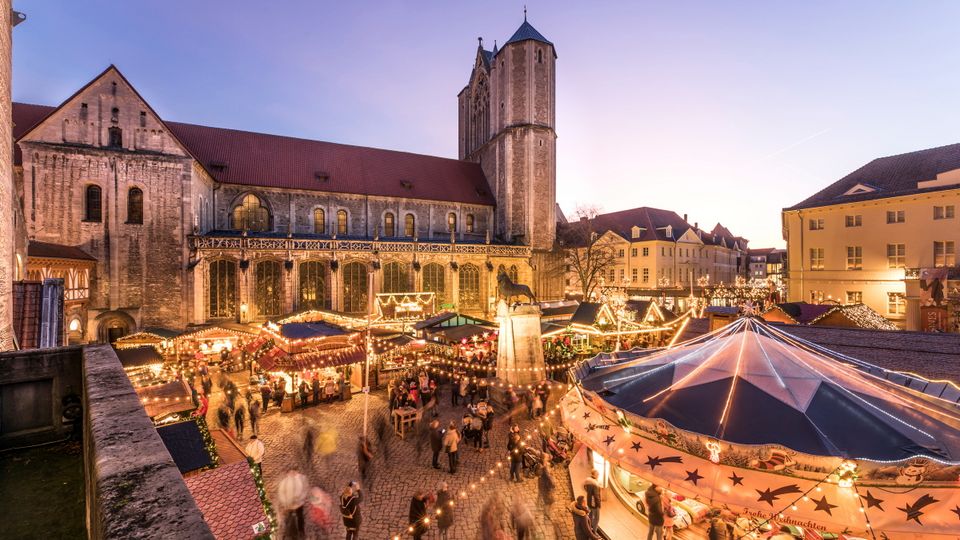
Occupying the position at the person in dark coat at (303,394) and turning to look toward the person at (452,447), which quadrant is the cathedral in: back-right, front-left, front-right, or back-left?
back-left

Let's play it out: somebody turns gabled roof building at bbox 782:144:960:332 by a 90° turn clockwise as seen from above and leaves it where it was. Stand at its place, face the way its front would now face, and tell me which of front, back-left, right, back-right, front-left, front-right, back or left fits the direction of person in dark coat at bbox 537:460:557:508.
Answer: back-left

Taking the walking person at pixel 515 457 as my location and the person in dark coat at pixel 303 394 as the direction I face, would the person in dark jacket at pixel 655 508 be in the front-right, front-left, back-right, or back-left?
back-left

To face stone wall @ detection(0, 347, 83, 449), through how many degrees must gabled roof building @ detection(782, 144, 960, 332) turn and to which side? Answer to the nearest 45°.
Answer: approximately 45° to its left

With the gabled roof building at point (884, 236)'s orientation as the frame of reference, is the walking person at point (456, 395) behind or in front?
in front

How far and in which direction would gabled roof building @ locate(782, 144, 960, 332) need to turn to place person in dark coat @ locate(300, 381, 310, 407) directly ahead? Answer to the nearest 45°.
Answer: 0° — it already faces them

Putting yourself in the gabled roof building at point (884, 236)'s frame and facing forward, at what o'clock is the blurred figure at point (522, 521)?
The blurred figure is roughly at 11 o'clock from the gabled roof building.

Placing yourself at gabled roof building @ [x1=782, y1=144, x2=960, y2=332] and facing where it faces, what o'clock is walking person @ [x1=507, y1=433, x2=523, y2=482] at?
The walking person is roughly at 11 o'clock from the gabled roof building.

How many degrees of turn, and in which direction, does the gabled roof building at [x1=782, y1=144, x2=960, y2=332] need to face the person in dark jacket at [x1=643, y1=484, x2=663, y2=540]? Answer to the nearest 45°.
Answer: approximately 45° to its left

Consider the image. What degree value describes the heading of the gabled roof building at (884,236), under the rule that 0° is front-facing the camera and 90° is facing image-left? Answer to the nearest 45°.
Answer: approximately 45°

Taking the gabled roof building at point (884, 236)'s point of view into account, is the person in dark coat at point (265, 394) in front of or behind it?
in front

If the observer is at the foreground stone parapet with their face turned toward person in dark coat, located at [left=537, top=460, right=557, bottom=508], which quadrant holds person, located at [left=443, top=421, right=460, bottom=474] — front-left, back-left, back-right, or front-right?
front-left

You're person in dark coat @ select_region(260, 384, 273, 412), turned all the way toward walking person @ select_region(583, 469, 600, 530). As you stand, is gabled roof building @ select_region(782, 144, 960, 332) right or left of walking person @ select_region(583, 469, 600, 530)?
left

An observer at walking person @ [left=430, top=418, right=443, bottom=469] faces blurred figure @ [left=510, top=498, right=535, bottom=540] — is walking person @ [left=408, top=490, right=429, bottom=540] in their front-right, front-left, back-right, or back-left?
front-right

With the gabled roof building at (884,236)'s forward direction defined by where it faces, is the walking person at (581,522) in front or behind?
in front

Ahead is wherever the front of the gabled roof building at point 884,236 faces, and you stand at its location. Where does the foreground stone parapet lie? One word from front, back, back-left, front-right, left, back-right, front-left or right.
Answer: front-left

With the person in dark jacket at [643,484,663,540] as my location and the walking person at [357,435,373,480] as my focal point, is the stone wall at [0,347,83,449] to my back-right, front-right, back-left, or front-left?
front-left

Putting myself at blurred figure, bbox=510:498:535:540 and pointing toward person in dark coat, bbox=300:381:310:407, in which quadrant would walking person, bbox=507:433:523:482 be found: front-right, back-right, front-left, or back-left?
front-right

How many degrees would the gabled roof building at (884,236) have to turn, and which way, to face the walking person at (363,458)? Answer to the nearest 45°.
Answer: approximately 45° to its left
